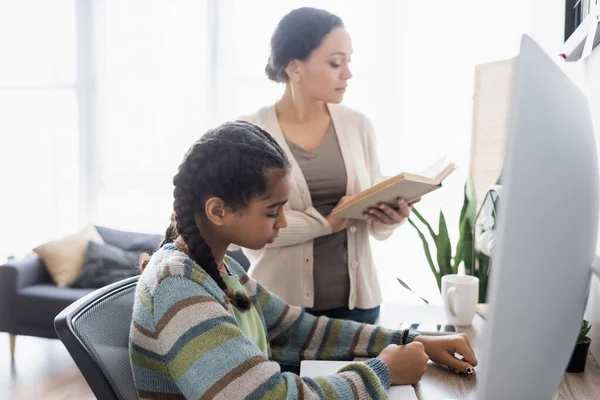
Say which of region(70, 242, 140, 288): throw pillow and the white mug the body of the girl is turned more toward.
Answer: the white mug

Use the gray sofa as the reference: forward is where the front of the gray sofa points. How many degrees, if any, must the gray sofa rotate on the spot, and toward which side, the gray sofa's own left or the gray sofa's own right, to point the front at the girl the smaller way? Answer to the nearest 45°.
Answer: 0° — it already faces them

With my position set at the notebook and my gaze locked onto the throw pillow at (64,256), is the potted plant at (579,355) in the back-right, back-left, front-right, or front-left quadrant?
back-right

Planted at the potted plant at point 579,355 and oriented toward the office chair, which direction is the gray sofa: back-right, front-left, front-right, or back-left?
front-right

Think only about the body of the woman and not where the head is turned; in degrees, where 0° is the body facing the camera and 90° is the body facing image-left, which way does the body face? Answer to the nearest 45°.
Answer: approximately 315°

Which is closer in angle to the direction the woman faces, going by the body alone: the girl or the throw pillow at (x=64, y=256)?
the girl

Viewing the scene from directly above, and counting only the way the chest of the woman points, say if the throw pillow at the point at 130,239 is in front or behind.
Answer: behind

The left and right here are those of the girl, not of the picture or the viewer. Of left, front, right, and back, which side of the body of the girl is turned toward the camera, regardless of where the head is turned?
right

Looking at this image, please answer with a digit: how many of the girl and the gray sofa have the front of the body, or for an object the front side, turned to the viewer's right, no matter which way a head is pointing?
1

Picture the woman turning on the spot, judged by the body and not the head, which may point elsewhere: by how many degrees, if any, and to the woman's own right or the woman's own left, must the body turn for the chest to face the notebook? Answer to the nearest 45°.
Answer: approximately 45° to the woman's own right

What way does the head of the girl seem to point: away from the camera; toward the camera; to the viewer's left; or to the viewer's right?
to the viewer's right

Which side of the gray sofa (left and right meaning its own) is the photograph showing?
front

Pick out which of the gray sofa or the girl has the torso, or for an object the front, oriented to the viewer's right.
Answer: the girl

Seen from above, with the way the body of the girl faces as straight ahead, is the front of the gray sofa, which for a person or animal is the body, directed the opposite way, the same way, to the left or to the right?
to the right

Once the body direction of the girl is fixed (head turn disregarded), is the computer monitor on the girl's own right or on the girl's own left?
on the girl's own right
